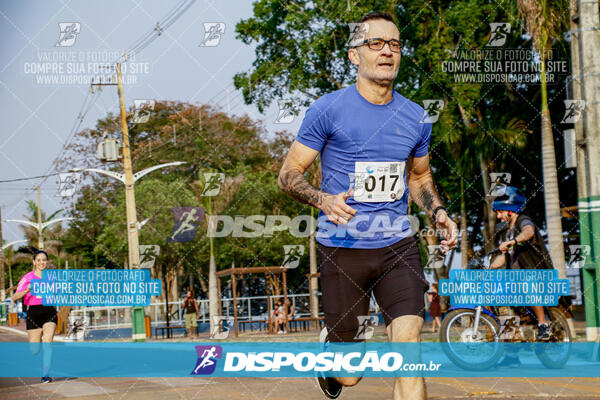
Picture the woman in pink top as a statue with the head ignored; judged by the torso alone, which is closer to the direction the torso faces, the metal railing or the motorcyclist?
the motorcyclist

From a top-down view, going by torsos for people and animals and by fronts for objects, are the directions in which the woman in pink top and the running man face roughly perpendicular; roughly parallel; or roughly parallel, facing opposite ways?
roughly parallel

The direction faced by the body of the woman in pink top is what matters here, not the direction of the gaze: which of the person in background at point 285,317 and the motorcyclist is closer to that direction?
the motorcyclist

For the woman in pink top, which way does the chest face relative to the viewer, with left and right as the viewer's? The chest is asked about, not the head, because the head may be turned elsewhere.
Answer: facing the viewer and to the right of the viewer

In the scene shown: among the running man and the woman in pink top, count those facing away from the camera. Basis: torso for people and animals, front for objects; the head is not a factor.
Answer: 0

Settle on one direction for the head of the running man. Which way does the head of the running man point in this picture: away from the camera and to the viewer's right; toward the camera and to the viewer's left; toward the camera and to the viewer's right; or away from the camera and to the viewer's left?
toward the camera and to the viewer's right

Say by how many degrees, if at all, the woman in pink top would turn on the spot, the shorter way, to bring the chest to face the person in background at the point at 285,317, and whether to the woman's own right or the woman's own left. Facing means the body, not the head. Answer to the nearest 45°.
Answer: approximately 90° to the woman's own left

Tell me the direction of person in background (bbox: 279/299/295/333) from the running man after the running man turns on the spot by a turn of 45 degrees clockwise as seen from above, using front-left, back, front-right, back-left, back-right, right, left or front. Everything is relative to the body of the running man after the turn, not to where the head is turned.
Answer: back

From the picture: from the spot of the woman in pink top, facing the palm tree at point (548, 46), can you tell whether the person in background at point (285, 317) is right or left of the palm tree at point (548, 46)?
left

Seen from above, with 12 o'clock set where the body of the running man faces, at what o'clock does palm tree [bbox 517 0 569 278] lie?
The palm tree is roughly at 8 o'clock from the running man.

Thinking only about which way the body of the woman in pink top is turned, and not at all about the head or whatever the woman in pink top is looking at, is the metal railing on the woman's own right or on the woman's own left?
on the woman's own left
